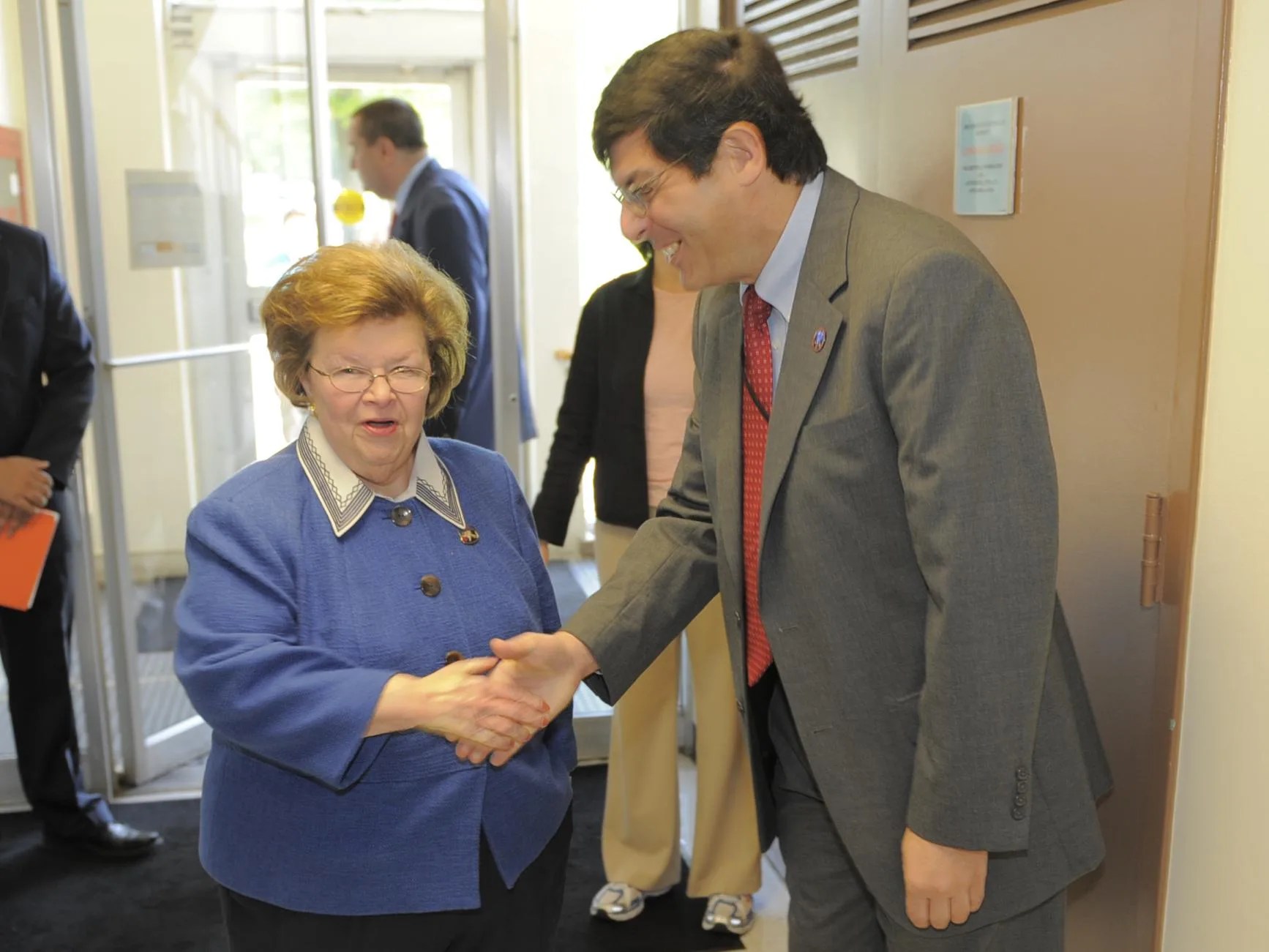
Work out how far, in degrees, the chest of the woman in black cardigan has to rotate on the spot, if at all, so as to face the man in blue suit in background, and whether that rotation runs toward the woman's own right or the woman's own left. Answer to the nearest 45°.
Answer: approximately 135° to the woman's own right

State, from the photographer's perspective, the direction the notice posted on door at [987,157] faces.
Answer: facing the viewer and to the left of the viewer

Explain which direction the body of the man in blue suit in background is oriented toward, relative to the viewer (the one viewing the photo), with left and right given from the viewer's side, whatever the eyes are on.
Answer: facing to the left of the viewer

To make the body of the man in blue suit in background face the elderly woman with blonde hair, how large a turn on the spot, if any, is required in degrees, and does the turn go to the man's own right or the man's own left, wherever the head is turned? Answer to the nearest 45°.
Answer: approximately 90° to the man's own left

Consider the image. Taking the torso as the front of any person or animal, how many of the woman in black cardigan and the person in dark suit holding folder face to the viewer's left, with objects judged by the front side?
0

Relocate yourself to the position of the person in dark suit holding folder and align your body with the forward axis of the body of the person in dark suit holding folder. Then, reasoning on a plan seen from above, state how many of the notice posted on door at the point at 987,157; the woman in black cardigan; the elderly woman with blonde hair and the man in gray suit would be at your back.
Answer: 0

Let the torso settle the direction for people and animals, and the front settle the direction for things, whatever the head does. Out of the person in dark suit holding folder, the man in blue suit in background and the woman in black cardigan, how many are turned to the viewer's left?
1

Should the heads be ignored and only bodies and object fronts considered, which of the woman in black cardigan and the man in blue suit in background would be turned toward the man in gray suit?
the woman in black cardigan

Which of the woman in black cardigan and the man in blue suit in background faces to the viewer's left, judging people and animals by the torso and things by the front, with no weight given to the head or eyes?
the man in blue suit in background

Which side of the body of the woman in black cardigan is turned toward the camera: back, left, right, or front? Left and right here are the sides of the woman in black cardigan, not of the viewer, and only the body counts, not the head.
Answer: front

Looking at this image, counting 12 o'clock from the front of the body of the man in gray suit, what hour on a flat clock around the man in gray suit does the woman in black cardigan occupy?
The woman in black cardigan is roughly at 4 o'clock from the man in gray suit.

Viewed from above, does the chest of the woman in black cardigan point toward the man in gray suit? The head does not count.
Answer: yes

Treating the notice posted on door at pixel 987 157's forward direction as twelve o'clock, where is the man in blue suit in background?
The man in blue suit in background is roughly at 3 o'clock from the notice posted on door.

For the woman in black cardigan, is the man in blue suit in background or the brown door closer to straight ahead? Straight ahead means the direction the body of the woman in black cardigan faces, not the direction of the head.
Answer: the brown door

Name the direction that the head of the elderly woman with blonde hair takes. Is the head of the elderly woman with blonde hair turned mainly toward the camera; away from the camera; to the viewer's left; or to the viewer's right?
toward the camera

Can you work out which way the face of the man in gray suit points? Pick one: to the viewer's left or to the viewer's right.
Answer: to the viewer's left
